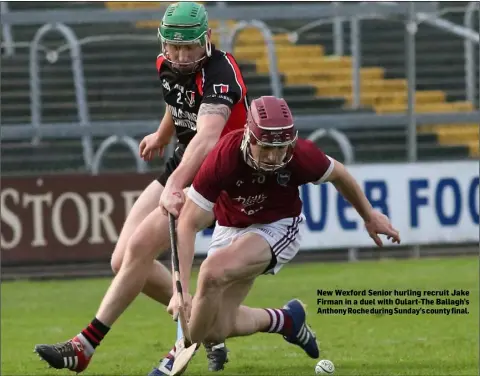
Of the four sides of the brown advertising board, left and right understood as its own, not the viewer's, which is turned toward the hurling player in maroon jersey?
front

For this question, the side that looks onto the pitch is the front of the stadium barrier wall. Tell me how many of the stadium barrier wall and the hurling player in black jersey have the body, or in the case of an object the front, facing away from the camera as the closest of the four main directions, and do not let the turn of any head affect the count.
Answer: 0

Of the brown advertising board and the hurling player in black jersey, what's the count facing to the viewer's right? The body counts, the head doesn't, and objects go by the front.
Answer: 0

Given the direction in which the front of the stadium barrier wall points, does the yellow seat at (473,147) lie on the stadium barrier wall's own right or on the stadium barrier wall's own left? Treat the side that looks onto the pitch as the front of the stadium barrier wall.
on the stadium barrier wall's own left

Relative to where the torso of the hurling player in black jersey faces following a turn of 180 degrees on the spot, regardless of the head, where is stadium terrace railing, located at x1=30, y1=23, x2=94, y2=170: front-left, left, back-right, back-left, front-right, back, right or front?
front-left

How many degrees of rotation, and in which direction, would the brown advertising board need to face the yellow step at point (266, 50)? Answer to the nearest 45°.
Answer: approximately 135° to its left

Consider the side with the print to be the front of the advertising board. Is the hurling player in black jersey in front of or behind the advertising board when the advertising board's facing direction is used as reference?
in front

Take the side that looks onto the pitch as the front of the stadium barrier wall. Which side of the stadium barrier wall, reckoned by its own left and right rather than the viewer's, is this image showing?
front

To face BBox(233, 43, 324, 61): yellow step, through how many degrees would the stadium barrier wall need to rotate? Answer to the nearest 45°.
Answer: approximately 180°

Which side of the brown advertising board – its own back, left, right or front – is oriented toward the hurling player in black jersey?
front

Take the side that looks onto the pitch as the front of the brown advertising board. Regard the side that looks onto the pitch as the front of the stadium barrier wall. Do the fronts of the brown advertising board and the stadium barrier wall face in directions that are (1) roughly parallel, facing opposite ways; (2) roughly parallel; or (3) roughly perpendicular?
roughly parallel

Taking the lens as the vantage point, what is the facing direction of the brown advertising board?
facing the viewer
